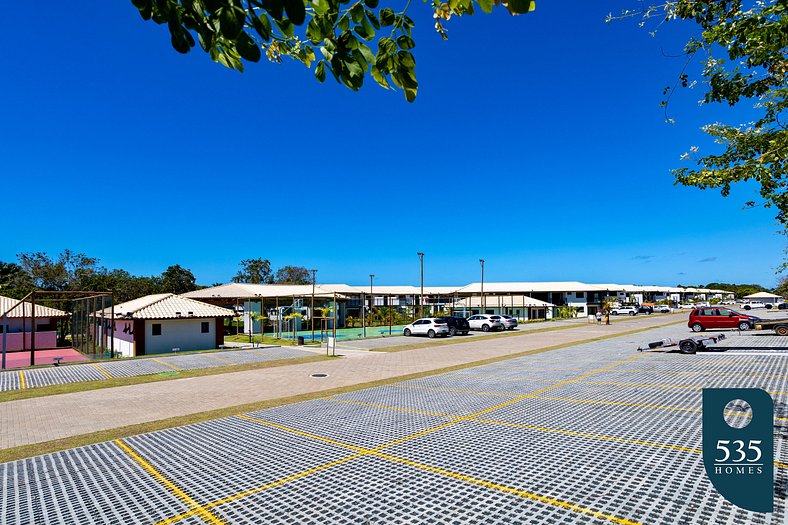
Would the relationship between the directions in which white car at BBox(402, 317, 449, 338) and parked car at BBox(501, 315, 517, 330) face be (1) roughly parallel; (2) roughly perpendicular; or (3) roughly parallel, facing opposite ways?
roughly parallel

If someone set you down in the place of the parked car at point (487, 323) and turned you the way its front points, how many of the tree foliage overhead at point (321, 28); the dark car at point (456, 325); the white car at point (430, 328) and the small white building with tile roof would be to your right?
0

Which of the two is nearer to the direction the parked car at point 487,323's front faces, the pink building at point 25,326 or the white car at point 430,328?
the pink building

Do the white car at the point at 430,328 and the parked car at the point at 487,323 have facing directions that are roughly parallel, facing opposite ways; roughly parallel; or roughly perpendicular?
roughly parallel

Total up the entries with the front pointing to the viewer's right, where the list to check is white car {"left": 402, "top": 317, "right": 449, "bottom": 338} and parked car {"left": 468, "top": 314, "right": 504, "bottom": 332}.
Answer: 0

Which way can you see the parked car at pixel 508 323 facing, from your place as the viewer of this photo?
facing away from the viewer and to the left of the viewer

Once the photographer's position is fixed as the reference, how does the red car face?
facing to the right of the viewer

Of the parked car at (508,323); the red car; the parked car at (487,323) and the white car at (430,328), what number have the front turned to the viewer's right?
1

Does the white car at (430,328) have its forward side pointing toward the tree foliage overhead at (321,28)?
no
